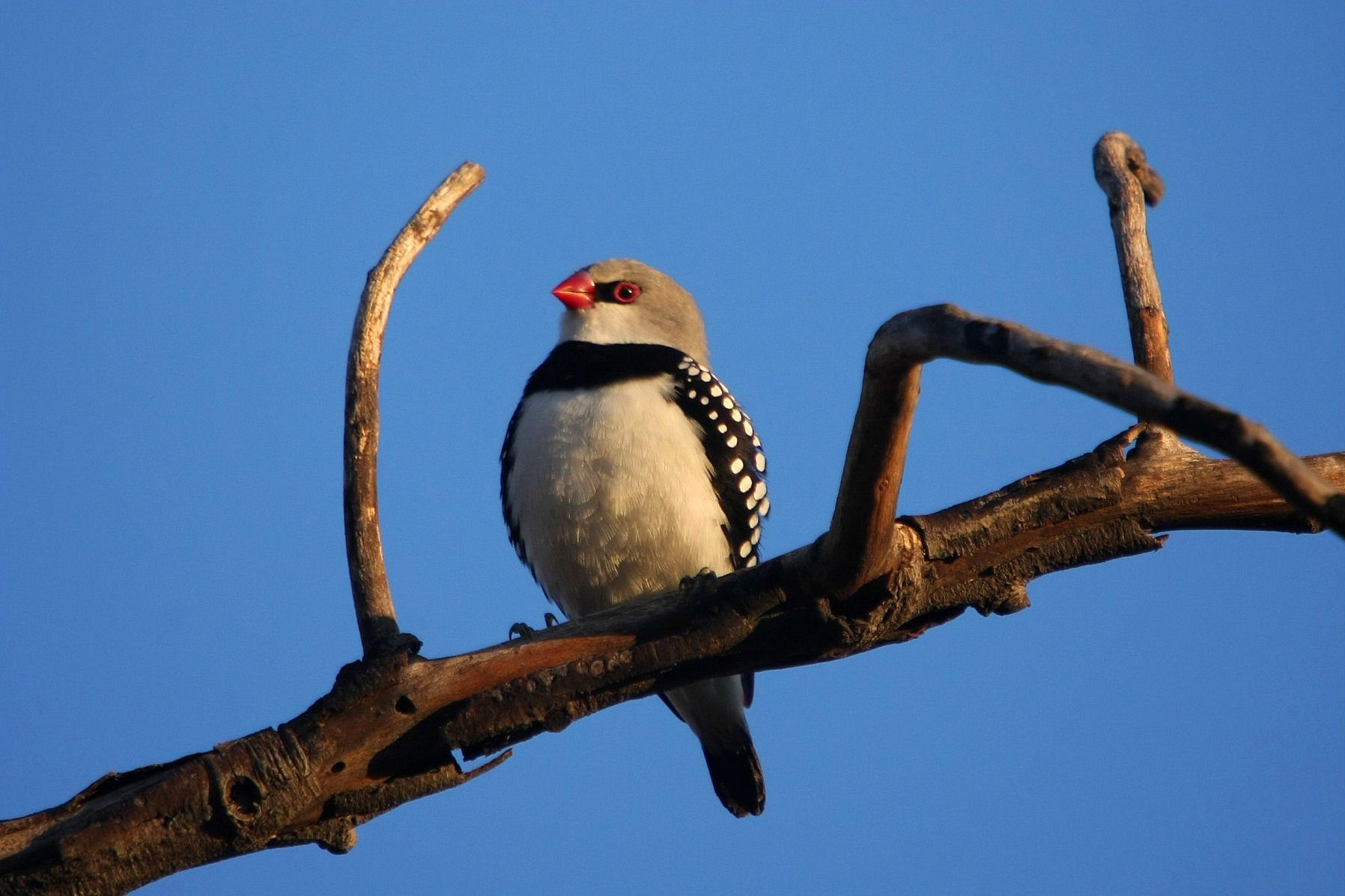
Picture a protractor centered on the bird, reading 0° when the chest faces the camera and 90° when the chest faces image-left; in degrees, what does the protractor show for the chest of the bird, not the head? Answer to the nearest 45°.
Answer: approximately 45°
